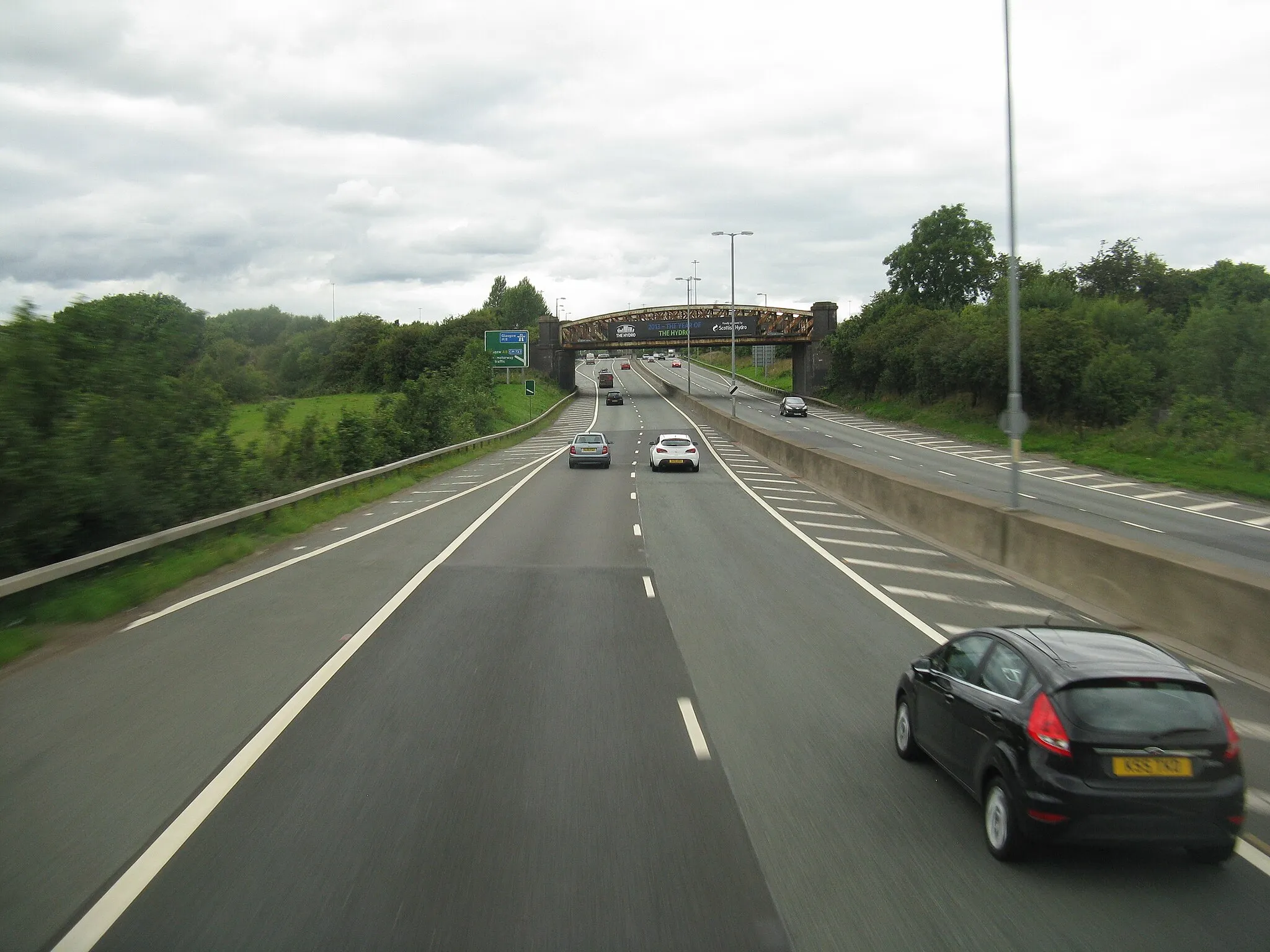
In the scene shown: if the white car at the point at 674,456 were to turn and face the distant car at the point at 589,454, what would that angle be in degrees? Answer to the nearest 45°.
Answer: approximately 45° to its left

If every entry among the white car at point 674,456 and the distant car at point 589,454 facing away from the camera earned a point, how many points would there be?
2

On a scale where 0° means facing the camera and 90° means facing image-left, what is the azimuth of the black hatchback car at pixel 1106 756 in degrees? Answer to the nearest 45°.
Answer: approximately 135°

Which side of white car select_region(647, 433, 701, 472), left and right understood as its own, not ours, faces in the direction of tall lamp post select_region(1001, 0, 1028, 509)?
back

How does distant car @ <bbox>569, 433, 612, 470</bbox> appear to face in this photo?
away from the camera

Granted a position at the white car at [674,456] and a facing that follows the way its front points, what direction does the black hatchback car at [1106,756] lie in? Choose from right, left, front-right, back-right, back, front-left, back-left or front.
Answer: back

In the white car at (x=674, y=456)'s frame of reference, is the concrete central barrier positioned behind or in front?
behind

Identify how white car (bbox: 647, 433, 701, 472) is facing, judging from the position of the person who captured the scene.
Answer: facing away from the viewer
